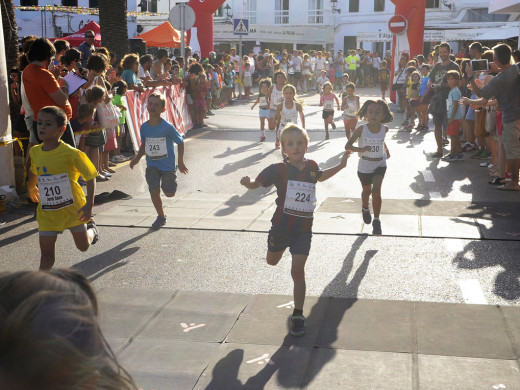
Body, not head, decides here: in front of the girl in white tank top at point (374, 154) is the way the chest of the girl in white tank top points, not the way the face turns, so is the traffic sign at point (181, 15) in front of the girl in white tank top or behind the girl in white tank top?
behind

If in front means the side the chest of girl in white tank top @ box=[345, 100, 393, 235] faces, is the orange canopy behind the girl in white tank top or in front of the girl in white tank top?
behind

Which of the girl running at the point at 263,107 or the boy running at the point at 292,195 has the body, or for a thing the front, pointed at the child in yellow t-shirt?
the girl running

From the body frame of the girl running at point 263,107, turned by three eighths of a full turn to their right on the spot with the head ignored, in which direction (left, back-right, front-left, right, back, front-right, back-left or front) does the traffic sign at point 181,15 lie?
front

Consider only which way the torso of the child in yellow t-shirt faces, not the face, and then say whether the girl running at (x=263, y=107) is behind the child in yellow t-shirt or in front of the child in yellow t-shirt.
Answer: behind

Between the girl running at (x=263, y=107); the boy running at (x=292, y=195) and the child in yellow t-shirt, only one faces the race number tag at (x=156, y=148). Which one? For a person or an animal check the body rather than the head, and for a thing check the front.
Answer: the girl running

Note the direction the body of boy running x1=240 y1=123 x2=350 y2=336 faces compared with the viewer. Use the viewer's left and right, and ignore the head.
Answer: facing the viewer

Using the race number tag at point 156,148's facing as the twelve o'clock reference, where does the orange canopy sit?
The orange canopy is roughly at 6 o'clock from the race number tag.

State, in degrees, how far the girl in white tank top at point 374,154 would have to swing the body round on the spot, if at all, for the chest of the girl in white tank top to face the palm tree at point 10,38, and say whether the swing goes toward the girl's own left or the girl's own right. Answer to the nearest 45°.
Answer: approximately 135° to the girl's own right

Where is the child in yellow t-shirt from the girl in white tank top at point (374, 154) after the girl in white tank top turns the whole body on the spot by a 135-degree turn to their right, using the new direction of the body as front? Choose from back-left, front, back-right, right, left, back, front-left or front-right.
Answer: left

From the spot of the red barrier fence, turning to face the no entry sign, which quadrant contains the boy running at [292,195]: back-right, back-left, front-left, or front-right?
back-right

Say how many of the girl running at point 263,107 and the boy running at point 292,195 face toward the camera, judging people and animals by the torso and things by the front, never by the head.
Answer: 2

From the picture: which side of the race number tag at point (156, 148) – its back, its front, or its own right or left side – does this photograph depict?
front

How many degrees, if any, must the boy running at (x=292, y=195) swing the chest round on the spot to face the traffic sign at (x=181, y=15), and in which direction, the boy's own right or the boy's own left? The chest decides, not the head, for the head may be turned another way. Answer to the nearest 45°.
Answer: approximately 180°
